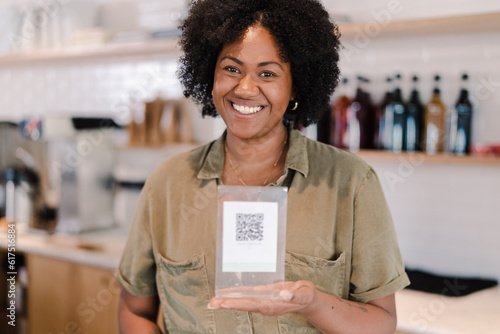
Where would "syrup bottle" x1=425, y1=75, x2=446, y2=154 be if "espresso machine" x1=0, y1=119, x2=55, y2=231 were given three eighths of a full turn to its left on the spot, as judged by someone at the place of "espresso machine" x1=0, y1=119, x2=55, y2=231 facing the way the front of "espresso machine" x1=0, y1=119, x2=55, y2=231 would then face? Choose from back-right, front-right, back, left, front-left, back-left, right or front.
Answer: front-right

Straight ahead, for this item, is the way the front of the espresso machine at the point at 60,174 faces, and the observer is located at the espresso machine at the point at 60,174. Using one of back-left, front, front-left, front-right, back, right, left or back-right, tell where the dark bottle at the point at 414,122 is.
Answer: left

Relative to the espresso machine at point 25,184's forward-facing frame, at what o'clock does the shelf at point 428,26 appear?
The shelf is roughly at 9 o'clock from the espresso machine.

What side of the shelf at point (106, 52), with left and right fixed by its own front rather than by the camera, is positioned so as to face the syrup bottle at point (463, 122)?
left

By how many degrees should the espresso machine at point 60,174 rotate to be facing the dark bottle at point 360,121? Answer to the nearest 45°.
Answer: approximately 90° to its left

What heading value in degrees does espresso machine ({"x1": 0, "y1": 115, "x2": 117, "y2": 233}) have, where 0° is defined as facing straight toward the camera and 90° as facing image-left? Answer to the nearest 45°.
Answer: approximately 45°

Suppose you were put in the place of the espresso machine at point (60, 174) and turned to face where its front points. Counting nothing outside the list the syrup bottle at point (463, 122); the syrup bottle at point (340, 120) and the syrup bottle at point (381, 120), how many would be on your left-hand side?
3

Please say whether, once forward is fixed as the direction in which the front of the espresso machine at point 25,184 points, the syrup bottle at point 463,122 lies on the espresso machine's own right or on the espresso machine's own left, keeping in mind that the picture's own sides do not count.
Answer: on the espresso machine's own left

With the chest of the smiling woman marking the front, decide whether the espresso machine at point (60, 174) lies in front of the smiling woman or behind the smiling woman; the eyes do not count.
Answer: behind

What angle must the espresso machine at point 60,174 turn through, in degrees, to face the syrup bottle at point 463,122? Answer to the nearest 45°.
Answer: approximately 90° to its left

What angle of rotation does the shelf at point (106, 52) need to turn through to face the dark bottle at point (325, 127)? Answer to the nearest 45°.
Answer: approximately 90° to its left

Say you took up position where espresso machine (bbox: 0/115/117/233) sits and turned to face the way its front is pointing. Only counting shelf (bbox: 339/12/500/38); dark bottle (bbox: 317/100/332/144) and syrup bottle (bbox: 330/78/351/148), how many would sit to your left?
3

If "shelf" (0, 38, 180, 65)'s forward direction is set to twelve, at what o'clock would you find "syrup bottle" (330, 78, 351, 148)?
The syrup bottle is roughly at 9 o'clock from the shelf.
